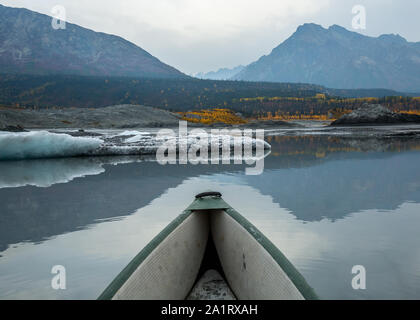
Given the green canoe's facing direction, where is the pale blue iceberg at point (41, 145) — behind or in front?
in front

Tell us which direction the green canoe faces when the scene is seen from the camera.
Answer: facing away from the viewer

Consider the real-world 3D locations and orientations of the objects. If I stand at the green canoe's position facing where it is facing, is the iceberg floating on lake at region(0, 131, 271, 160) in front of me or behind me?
in front
